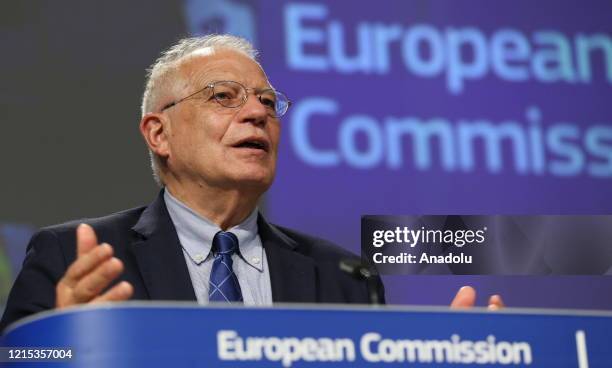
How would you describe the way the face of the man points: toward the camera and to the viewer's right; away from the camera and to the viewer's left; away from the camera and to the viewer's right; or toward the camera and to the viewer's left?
toward the camera and to the viewer's right

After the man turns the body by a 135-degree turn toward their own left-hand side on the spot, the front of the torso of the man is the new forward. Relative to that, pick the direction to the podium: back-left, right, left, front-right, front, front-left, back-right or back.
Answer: back

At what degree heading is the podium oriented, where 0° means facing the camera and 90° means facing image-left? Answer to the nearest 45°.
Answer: approximately 0°

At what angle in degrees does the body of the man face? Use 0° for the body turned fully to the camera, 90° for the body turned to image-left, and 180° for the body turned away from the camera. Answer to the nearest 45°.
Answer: approximately 315°
